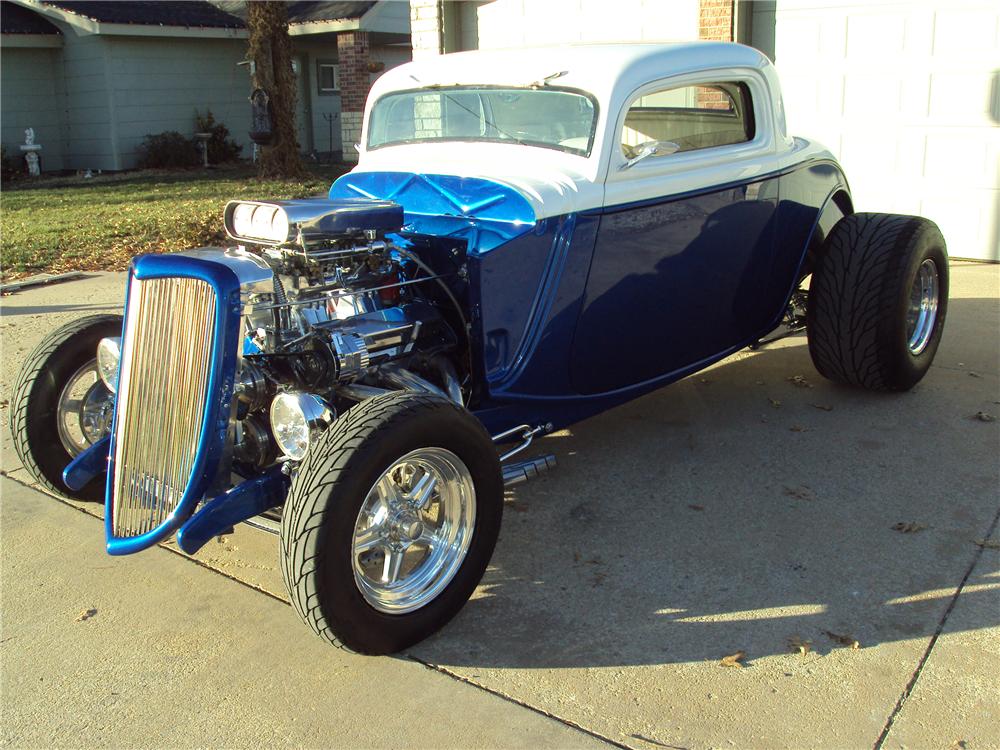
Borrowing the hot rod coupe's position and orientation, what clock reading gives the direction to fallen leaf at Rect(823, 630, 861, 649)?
The fallen leaf is roughly at 9 o'clock from the hot rod coupe.

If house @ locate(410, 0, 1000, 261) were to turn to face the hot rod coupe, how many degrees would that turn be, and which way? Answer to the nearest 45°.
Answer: approximately 45° to its right

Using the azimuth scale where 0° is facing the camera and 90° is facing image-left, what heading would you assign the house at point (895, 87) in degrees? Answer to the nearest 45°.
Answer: approximately 0°

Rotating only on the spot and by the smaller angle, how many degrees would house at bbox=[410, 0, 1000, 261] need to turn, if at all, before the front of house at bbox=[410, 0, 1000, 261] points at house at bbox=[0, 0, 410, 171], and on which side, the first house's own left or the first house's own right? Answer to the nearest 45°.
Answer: approximately 135° to the first house's own right

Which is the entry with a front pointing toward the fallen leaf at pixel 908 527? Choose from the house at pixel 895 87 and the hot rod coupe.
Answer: the house

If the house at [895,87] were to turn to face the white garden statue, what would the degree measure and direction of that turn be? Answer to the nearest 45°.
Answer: approximately 135° to its right

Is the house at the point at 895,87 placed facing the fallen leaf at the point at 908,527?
yes

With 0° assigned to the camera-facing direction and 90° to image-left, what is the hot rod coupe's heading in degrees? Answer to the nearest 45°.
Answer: approximately 45°

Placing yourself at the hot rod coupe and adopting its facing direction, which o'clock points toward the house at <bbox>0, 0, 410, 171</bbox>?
The house is roughly at 4 o'clock from the hot rod coupe.

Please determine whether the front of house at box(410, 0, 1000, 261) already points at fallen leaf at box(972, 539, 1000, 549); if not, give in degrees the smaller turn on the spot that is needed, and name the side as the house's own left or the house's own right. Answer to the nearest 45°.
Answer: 0° — it already faces it

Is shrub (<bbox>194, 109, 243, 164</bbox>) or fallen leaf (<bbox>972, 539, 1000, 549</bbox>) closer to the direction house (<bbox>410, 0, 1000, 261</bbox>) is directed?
the fallen leaf

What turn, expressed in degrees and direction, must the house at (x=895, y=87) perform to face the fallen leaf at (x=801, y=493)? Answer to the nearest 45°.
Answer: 0° — it already faces it

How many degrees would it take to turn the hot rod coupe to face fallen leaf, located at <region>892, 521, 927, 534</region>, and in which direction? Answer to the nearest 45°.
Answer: approximately 135° to its left

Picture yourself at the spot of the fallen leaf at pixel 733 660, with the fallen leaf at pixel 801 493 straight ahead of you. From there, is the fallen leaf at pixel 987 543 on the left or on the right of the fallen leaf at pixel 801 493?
right
